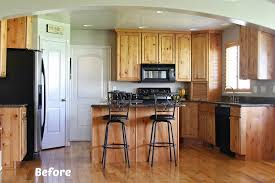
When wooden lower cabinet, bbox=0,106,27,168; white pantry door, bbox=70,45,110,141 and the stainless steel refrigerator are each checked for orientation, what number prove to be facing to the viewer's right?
2

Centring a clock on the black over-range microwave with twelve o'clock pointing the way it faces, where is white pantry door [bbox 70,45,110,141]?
The white pantry door is roughly at 3 o'clock from the black over-range microwave.

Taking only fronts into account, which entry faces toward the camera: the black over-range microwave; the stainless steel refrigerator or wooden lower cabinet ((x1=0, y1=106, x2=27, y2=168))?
the black over-range microwave

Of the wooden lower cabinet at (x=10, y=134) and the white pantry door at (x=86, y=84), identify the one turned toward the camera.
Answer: the white pantry door

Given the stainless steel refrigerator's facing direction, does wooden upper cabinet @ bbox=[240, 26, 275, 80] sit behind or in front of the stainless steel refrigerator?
in front

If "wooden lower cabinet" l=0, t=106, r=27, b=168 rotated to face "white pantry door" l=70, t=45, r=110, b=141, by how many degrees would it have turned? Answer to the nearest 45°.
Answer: approximately 45° to its left

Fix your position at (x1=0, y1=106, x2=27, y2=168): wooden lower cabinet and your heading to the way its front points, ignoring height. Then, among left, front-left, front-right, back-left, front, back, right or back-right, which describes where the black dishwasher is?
front

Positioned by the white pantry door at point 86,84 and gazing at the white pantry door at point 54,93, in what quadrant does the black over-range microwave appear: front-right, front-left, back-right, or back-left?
back-left

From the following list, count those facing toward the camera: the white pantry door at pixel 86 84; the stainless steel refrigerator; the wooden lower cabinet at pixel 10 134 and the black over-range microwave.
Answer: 2

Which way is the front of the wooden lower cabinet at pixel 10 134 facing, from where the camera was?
facing to the right of the viewer

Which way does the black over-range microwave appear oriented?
toward the camera

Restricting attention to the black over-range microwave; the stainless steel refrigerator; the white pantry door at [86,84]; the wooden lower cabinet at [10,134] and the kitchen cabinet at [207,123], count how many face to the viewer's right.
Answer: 2

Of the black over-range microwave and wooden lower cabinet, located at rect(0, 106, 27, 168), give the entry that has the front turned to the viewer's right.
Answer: the wooden lower cabinet

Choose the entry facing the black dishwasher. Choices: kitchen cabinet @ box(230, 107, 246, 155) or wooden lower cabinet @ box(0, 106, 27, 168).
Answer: the wooden lower cabinet

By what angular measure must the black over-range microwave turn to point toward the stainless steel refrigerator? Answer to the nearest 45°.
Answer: approximately 45° to its right

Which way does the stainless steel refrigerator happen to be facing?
to the viewer's right

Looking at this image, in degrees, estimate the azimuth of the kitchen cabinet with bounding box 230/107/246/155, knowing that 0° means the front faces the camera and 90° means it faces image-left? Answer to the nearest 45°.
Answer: approximately 45°
